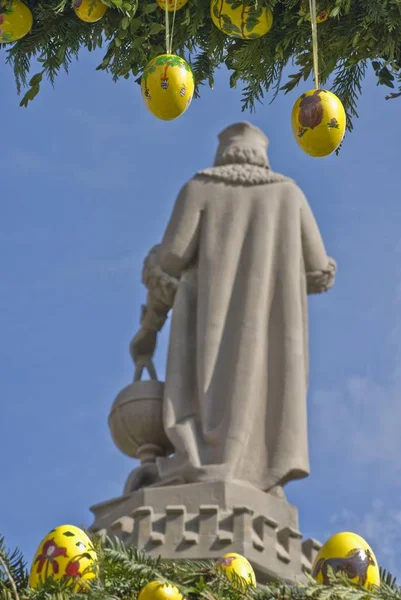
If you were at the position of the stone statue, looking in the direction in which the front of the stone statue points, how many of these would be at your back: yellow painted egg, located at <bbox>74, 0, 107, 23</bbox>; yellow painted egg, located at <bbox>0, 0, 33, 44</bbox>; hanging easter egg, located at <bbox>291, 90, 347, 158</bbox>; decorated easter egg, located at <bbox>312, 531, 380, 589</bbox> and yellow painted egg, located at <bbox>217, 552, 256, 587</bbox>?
5

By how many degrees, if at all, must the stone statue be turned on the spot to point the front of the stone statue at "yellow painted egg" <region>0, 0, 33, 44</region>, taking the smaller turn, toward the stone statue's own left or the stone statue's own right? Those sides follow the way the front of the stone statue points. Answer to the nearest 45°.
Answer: approximately 180°

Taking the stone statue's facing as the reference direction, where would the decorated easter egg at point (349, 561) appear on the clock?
The decorated easter egg is roughly at 6 o'clock from the stone statue.

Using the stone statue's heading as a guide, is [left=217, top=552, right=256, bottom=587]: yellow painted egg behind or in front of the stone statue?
behind

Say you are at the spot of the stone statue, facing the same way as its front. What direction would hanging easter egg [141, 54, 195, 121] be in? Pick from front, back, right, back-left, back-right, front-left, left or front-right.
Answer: back

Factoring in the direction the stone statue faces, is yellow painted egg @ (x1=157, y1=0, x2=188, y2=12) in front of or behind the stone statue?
behind

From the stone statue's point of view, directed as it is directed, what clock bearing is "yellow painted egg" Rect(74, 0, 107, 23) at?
The yellow painted egg is roughly at 6 o'clock from the stone statue.

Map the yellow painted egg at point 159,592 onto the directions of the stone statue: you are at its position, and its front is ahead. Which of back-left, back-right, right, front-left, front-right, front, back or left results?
back

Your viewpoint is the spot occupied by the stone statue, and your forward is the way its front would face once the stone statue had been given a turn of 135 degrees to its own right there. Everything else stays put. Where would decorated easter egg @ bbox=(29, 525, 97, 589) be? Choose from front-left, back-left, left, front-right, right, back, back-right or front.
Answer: front-right

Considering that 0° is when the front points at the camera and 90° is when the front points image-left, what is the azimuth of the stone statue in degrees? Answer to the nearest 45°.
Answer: approximately 180°

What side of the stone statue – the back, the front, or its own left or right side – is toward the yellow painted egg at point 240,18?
back
